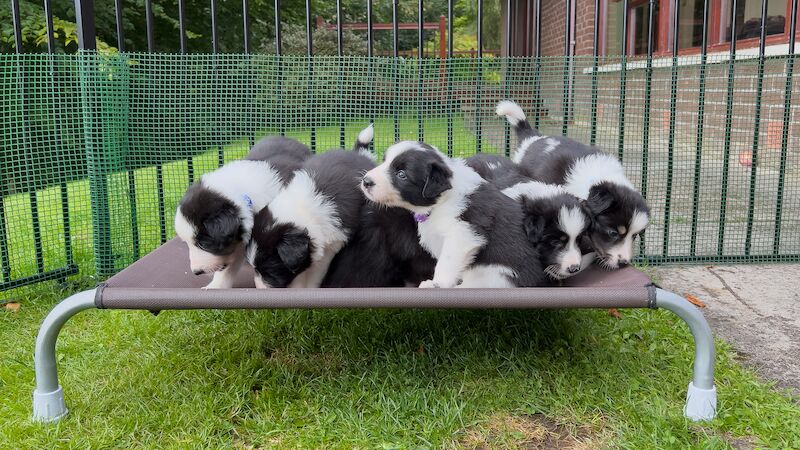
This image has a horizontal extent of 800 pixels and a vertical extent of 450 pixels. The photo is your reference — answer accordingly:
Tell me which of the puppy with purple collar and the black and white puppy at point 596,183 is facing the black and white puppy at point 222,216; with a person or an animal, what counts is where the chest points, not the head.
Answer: the puppy with purple collar

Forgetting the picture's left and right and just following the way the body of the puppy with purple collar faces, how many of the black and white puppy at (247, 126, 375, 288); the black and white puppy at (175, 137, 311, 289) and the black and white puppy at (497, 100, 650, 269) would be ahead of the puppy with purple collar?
2

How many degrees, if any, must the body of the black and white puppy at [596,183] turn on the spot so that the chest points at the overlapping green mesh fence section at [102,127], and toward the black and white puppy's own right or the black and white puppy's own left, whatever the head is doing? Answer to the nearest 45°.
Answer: approximately 135° to the black and white puppy's own right

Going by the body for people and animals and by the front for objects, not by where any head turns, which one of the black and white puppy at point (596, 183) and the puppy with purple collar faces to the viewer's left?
the puppy with purple collar

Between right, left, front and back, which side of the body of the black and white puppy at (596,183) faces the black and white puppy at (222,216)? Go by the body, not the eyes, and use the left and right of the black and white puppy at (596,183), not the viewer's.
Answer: right

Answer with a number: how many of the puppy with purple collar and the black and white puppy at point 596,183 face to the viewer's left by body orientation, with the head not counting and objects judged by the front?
1

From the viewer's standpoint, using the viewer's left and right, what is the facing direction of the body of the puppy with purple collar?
facing to the left of the viewer

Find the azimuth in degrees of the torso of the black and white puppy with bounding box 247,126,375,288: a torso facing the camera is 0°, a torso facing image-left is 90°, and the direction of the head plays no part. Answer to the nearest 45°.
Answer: approximately 45°
